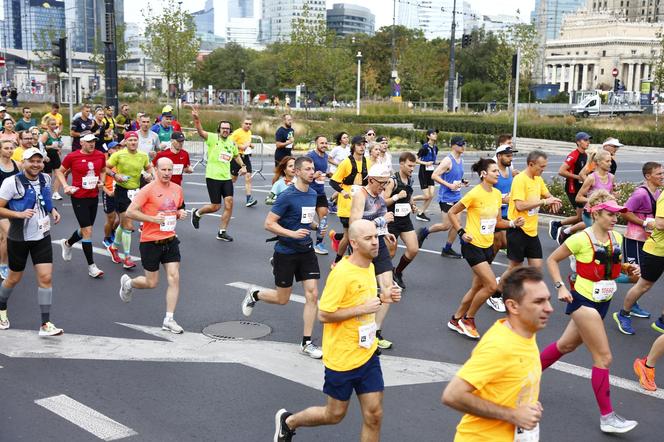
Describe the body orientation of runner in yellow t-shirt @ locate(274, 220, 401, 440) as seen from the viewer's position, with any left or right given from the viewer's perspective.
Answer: facing the viewer and to the right of the viewer

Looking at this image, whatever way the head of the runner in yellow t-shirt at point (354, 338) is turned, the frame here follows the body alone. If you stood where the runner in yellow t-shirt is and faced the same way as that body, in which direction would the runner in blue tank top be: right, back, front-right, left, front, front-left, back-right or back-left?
back-left

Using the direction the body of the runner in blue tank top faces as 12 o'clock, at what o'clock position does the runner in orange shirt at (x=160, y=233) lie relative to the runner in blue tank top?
The runner in orange shirt is roughly at 4 o'clock from the runner in blue tank top.

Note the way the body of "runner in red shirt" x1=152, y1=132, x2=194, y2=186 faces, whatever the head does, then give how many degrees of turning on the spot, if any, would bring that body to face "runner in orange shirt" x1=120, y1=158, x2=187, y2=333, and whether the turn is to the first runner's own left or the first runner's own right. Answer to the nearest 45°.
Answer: approximately 45° to the first runner's own right

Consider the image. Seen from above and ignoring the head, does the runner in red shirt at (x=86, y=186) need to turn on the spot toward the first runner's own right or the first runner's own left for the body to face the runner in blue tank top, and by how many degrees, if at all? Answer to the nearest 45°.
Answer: approximately 45° to the first runner's own left

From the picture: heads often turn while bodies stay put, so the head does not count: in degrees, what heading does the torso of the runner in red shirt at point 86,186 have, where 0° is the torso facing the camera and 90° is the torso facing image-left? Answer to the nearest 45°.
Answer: approximately 315°

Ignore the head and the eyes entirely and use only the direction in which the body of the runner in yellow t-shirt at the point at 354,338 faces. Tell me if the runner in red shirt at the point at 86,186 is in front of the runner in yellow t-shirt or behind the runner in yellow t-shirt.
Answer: behind

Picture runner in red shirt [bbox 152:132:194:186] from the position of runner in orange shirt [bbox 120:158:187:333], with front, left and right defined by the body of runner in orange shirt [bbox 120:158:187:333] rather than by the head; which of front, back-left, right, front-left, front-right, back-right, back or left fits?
back-left
